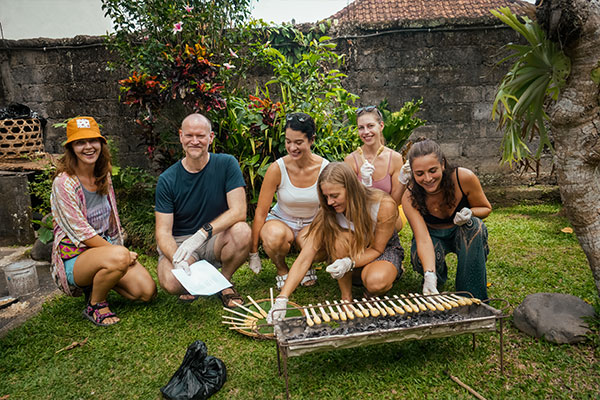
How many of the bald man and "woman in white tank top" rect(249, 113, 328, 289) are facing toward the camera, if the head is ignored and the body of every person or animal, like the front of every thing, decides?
2

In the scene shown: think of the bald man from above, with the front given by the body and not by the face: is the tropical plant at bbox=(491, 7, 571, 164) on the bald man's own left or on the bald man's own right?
on the bald man's own left

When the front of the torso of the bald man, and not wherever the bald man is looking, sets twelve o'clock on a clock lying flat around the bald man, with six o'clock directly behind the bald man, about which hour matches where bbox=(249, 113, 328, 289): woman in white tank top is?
The woman in white tank top is roughly at 9 o'clock from the bald man.

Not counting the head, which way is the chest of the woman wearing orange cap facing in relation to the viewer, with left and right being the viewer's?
facing the viewer and to the right of the viewer

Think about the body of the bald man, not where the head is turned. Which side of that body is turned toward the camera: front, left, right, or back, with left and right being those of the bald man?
front

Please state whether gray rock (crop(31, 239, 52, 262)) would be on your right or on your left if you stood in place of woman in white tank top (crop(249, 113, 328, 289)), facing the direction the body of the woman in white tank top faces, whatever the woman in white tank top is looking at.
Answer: on your right

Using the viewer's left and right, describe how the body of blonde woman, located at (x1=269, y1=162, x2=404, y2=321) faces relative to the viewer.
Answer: facing the viewer and to the left of the viewer

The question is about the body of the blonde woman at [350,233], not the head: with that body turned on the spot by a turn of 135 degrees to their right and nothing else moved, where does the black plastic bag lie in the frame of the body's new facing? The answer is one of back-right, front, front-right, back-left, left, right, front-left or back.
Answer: back-left

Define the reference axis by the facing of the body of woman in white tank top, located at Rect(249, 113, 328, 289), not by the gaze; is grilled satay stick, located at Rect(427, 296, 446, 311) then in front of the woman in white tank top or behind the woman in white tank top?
in front
